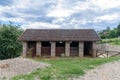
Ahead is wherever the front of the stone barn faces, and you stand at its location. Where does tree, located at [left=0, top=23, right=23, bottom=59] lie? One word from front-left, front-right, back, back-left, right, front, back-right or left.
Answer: back-right

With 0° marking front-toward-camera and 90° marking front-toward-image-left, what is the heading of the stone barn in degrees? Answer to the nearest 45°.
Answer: approximately 0°
